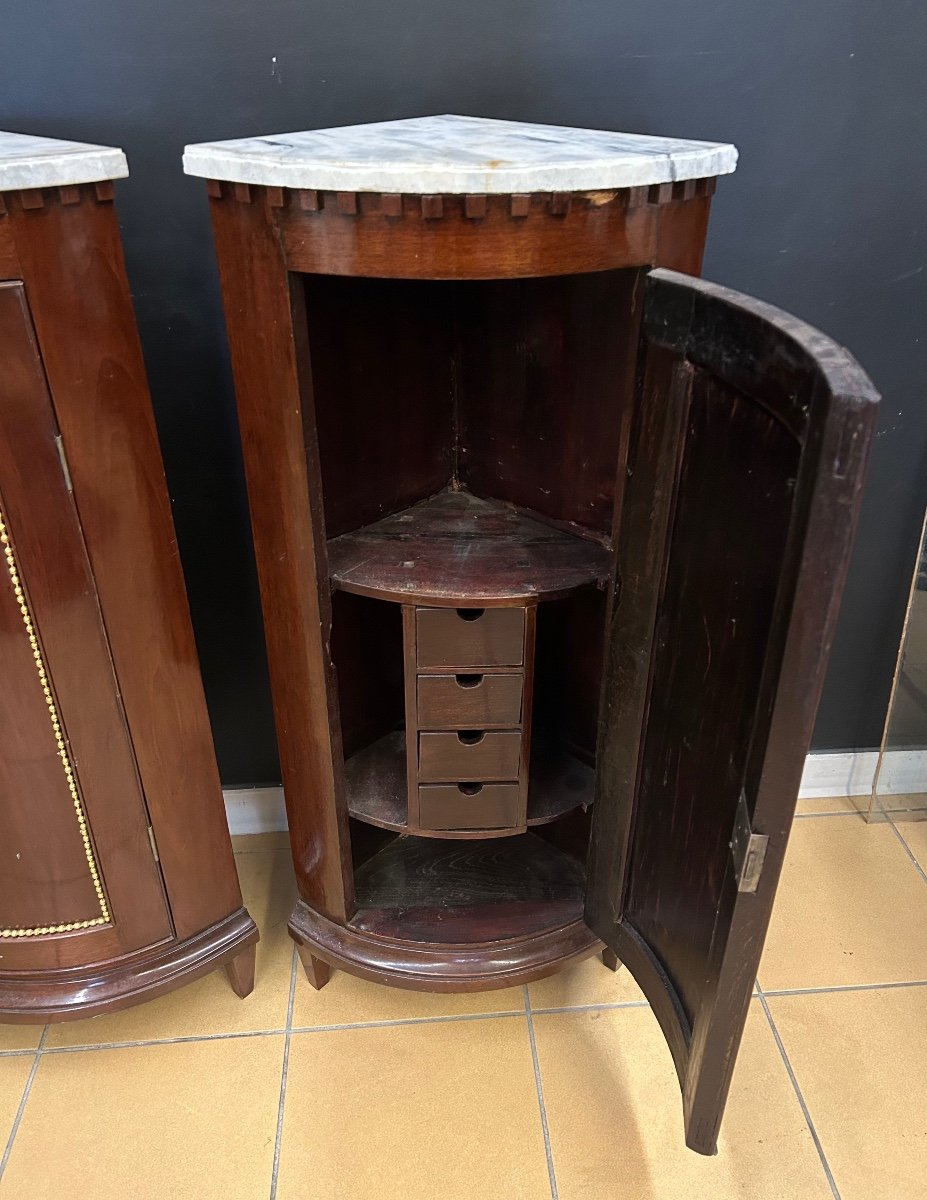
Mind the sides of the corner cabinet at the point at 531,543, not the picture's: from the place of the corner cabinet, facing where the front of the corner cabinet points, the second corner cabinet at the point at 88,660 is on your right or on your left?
on your right

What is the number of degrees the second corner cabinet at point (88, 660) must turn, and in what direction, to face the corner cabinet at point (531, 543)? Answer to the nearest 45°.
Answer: approximately 90° to its left

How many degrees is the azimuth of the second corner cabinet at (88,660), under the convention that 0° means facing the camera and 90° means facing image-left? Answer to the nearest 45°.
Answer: approximately 0°

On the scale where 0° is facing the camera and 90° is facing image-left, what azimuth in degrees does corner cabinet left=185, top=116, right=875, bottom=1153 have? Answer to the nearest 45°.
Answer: approximately 0°

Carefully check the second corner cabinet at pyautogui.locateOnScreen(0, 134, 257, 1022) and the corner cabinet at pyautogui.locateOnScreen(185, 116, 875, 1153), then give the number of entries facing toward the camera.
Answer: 2
